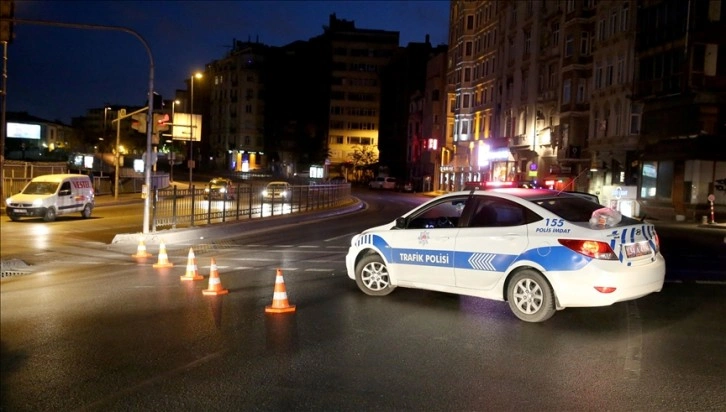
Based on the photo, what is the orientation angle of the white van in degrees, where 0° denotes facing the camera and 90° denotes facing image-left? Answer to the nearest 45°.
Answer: approximately 45°

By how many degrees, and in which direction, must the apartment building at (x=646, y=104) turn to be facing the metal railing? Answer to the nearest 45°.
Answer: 0° — it already faces it

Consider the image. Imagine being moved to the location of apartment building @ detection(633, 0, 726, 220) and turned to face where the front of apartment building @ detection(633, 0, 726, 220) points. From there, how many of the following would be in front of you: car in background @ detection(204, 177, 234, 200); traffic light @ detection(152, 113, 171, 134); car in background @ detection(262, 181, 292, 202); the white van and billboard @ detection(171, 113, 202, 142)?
5

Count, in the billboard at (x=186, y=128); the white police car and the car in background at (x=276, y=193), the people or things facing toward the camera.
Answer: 2

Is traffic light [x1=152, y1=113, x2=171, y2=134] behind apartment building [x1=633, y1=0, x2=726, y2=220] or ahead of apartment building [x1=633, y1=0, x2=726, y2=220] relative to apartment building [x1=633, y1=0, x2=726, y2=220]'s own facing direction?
ahead

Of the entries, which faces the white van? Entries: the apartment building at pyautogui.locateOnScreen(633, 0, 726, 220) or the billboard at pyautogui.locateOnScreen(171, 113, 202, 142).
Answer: the apartment building

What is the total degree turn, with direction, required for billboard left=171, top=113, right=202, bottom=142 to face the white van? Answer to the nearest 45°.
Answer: approximately 90° to its right

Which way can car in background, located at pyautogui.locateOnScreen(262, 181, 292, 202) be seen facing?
toward the camera

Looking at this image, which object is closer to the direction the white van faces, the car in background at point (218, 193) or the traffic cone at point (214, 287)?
the traffic cone

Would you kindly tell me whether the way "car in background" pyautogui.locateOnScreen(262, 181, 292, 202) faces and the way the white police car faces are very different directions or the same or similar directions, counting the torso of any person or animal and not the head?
very different directions

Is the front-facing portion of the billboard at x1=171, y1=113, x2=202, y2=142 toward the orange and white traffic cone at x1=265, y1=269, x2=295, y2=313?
yes

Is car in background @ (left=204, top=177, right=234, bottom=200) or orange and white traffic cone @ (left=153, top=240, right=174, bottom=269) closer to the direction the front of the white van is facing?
the orange and white traffic cone

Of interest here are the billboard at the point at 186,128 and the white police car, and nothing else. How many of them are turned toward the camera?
1

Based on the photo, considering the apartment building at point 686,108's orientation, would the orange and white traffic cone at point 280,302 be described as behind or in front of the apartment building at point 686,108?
in front
